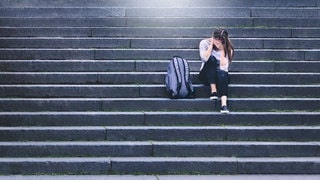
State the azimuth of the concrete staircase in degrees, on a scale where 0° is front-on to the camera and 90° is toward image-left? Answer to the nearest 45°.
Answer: approximately 0°
